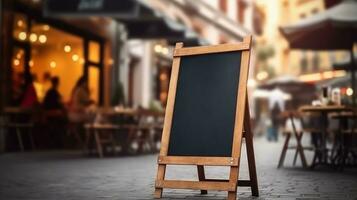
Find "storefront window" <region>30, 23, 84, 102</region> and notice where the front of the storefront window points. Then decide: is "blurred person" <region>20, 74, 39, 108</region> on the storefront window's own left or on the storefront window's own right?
on the storefront window's own right

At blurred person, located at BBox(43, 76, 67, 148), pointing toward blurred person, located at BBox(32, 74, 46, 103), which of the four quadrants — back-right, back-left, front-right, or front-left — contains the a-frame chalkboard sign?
back-left

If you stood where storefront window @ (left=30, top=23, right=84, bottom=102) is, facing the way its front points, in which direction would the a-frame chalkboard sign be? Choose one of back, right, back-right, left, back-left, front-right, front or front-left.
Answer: front-right

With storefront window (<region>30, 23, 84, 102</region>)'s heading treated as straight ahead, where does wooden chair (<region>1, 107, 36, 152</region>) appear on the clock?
The wooden chair is roughly at 2 o'clock from the storefront window.

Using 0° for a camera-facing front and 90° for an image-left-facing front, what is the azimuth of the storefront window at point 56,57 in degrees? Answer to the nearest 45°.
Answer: approximately 315°

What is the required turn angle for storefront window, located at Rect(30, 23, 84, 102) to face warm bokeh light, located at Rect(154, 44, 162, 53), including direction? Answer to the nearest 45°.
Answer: approximately 90° to its left
